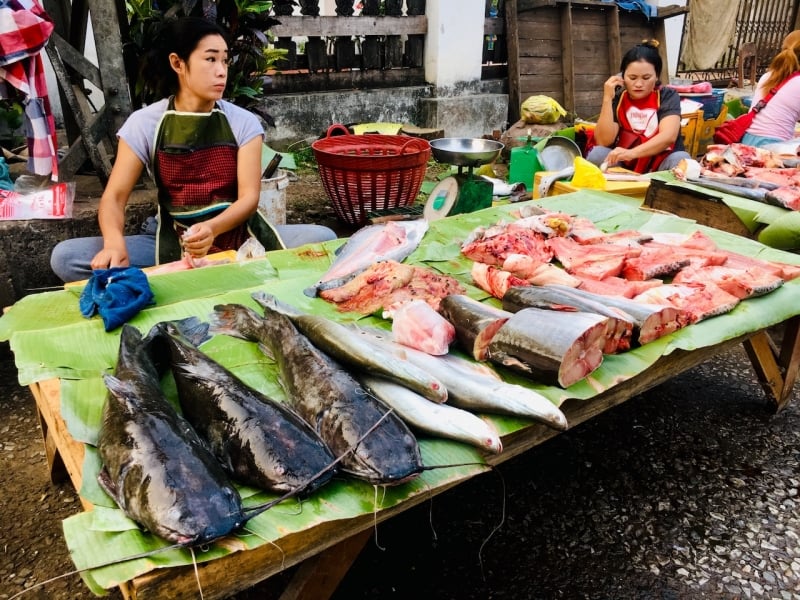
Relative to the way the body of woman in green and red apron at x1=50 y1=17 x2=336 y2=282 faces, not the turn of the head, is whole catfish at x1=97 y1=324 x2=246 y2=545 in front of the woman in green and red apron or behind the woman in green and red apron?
in front

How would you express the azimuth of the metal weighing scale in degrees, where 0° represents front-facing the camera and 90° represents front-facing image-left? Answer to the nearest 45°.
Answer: approximately 45°

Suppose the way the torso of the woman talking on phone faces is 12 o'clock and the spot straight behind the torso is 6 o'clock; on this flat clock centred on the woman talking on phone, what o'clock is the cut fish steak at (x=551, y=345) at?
The cut fish steak is roughly at 12 o'clock from the woman talking on phone.

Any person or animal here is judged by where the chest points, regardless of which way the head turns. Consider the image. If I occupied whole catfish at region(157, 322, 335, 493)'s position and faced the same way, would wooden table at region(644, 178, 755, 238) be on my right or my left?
on my left

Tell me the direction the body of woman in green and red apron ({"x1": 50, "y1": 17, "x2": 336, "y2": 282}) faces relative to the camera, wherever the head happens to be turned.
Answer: toward the camera

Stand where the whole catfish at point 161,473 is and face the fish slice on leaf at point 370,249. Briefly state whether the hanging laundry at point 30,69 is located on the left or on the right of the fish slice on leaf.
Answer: left

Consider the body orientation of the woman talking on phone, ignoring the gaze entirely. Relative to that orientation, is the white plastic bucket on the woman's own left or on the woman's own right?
on the woman's own right

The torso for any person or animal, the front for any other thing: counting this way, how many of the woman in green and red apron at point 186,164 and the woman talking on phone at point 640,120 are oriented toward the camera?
2

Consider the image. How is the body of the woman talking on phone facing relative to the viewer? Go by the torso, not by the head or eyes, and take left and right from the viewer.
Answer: facing the viewer

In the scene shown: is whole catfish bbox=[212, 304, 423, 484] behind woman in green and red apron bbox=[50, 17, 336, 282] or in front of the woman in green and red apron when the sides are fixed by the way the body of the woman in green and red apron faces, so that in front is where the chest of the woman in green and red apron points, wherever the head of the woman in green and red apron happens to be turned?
in front

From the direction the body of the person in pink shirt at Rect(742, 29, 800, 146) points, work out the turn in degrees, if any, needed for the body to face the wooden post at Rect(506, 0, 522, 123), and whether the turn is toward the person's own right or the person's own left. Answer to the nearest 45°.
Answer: approximately 90° to the person's own left

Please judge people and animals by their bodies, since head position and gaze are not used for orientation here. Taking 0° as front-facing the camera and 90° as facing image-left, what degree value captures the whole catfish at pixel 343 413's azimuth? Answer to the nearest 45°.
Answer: approximately 315°
